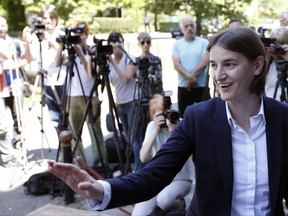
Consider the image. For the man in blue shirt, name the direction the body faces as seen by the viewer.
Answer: toward the camera

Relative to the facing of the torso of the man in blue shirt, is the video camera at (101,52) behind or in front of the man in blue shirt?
in front

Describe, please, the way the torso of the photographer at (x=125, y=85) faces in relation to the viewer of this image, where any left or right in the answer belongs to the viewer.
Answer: facing the viewer and to the left of the viewer

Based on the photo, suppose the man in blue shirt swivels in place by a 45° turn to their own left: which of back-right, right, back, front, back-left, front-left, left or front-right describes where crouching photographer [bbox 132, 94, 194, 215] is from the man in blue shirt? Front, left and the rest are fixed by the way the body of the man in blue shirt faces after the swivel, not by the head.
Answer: front-right

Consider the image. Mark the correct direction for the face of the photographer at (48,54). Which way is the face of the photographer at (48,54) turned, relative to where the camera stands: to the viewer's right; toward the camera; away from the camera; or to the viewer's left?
toward the camera

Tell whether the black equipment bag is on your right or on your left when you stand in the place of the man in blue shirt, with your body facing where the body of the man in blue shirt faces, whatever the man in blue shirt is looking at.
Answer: on your right

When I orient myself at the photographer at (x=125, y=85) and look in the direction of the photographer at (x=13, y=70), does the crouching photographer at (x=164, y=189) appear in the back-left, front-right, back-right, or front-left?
back-left

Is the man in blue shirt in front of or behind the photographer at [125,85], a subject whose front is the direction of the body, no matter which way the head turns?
behind

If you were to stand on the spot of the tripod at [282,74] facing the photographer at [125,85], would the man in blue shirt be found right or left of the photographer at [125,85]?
right

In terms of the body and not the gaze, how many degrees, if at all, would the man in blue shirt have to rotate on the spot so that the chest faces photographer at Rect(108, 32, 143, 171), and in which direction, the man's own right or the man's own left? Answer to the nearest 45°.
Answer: approximately 45° to the man's own right

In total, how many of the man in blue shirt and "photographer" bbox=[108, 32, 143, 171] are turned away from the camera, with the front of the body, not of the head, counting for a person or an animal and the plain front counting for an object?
0

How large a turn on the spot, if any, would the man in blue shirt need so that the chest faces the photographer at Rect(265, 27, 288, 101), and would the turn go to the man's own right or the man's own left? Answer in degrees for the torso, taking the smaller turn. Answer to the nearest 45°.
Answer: approximately 45° to the man's own left

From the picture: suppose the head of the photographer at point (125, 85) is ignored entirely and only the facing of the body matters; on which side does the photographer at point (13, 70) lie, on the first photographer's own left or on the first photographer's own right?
on the first photographer's own right

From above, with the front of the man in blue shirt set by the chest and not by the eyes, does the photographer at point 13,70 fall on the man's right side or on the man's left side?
on the man's right side

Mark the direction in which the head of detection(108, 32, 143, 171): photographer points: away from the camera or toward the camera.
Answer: toward the camera

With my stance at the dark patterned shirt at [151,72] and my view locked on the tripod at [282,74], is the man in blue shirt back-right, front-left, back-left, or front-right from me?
front-left
